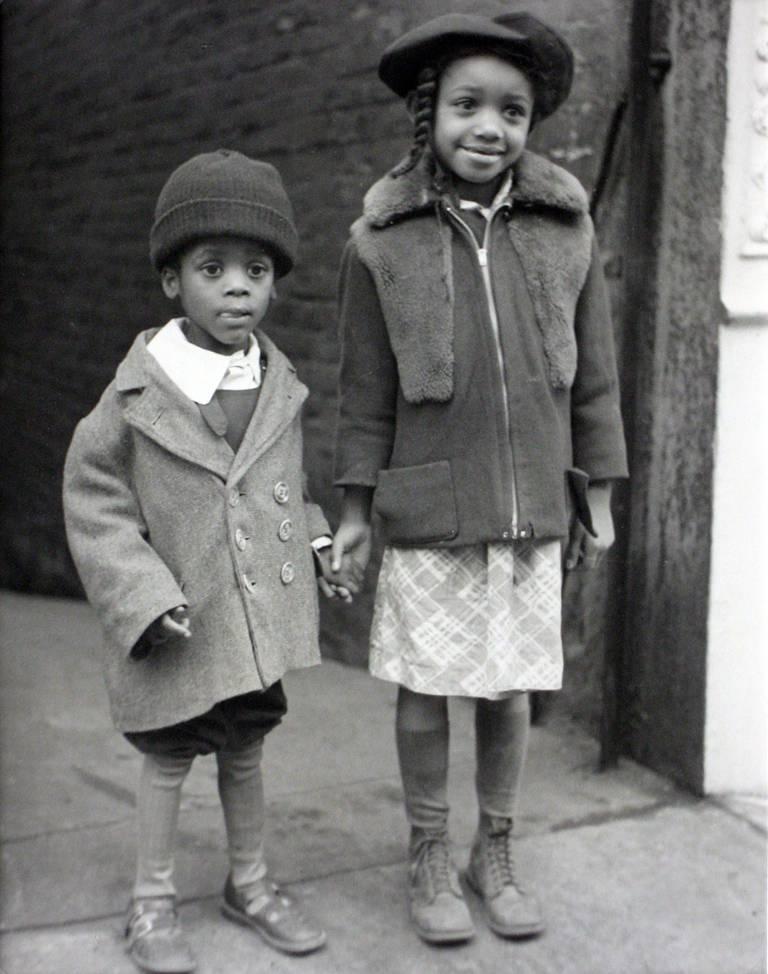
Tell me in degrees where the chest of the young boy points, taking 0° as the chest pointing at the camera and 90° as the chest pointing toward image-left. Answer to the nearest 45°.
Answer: approximately 315°

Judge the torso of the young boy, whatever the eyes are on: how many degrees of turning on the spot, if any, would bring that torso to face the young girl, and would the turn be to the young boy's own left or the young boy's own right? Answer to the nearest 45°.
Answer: approximately 45° to the young boy's own left
